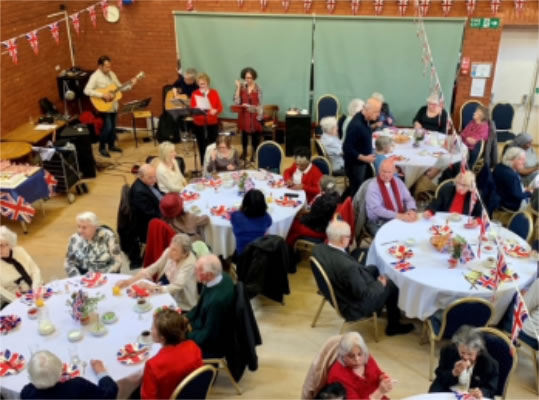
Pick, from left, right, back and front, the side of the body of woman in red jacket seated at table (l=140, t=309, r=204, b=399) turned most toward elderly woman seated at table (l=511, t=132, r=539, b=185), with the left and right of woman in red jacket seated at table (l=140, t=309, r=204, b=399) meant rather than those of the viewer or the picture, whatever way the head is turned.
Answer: right

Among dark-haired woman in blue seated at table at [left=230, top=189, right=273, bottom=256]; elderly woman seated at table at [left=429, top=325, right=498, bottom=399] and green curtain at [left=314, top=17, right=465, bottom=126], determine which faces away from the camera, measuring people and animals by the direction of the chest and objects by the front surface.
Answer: dark-haired woman in blue seated at table at [left=230, top=189, right=273, bottom=256]

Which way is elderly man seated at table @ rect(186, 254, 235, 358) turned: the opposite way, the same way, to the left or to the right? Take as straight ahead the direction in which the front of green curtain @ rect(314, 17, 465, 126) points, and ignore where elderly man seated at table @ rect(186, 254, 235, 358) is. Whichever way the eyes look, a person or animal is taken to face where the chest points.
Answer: to the right

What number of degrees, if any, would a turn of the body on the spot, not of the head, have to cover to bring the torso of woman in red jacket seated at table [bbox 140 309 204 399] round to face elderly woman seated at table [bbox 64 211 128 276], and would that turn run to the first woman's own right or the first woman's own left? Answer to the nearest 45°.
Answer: approximately 45° to the first woman's own right

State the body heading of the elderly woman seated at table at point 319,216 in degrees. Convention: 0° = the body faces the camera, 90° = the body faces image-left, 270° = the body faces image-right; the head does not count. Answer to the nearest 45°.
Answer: approximately 135°

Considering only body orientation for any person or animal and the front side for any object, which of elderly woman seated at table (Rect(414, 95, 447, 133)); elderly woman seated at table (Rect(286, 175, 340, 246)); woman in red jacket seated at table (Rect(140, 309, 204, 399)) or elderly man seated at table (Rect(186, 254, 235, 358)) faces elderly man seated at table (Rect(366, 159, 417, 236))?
elderly woman seated at table (Rect(414, 95, 447, 133))

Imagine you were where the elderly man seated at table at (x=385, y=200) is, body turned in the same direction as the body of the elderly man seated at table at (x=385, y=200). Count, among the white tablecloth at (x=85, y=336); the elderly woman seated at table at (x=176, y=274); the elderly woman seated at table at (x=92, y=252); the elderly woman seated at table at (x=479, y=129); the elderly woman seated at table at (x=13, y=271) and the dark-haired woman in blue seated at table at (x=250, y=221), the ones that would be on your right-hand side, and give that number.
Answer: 5

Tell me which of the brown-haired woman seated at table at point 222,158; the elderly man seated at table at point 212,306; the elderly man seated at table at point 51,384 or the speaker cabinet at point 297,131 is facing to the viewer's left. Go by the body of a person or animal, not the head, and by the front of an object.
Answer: the elderly man seated at table at point 212,306

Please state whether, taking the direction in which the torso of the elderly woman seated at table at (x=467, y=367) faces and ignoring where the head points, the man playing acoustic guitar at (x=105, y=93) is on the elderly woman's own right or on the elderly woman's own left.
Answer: on the elderly woman's own right

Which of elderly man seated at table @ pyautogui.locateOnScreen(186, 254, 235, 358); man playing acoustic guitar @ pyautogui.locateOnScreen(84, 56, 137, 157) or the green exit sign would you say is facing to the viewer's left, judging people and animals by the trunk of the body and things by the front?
the elderly man seated at table

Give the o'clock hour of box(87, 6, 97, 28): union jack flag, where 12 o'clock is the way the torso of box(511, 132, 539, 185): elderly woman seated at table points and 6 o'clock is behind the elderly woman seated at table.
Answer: The union jack flag is roughly at 12 o'clock from the elderly woman seated at table.

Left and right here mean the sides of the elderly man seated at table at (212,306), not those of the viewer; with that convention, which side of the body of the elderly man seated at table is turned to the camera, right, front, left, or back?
left

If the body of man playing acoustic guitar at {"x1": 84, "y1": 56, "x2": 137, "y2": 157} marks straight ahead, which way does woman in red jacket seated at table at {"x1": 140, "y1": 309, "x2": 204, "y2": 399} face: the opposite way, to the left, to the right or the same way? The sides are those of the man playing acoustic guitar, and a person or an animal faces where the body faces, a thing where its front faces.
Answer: the opposite way

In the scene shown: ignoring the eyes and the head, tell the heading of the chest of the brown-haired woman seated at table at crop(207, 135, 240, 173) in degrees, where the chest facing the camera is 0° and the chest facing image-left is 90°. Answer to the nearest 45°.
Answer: approximately 0°

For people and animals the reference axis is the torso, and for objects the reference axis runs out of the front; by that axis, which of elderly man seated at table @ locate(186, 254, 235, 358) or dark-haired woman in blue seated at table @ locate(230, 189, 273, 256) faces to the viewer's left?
the elderly man seated at table

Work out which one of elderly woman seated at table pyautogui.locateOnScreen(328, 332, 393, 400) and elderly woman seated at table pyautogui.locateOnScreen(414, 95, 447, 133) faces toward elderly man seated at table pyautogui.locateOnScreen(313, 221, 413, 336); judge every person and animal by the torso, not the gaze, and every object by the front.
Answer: elderly woman seated at table pyautogui.locateOnScreen(414, 95, 447, 133)
